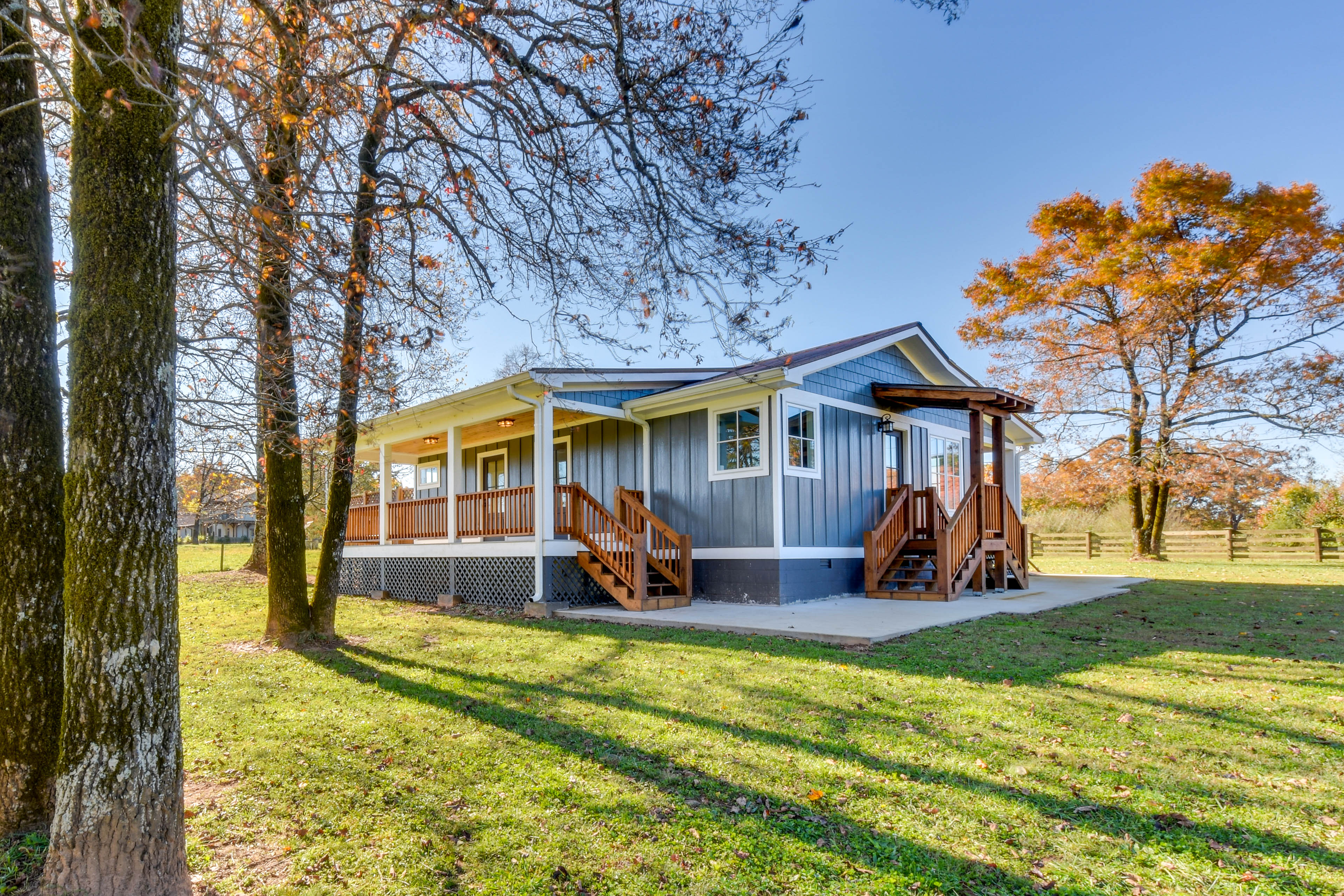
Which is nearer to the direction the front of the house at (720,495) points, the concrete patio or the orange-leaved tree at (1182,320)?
the concrete patio

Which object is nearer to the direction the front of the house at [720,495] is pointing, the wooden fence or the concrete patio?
the concrete patio

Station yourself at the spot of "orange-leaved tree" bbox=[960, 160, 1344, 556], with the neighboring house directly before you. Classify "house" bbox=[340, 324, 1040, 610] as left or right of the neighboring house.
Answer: left
